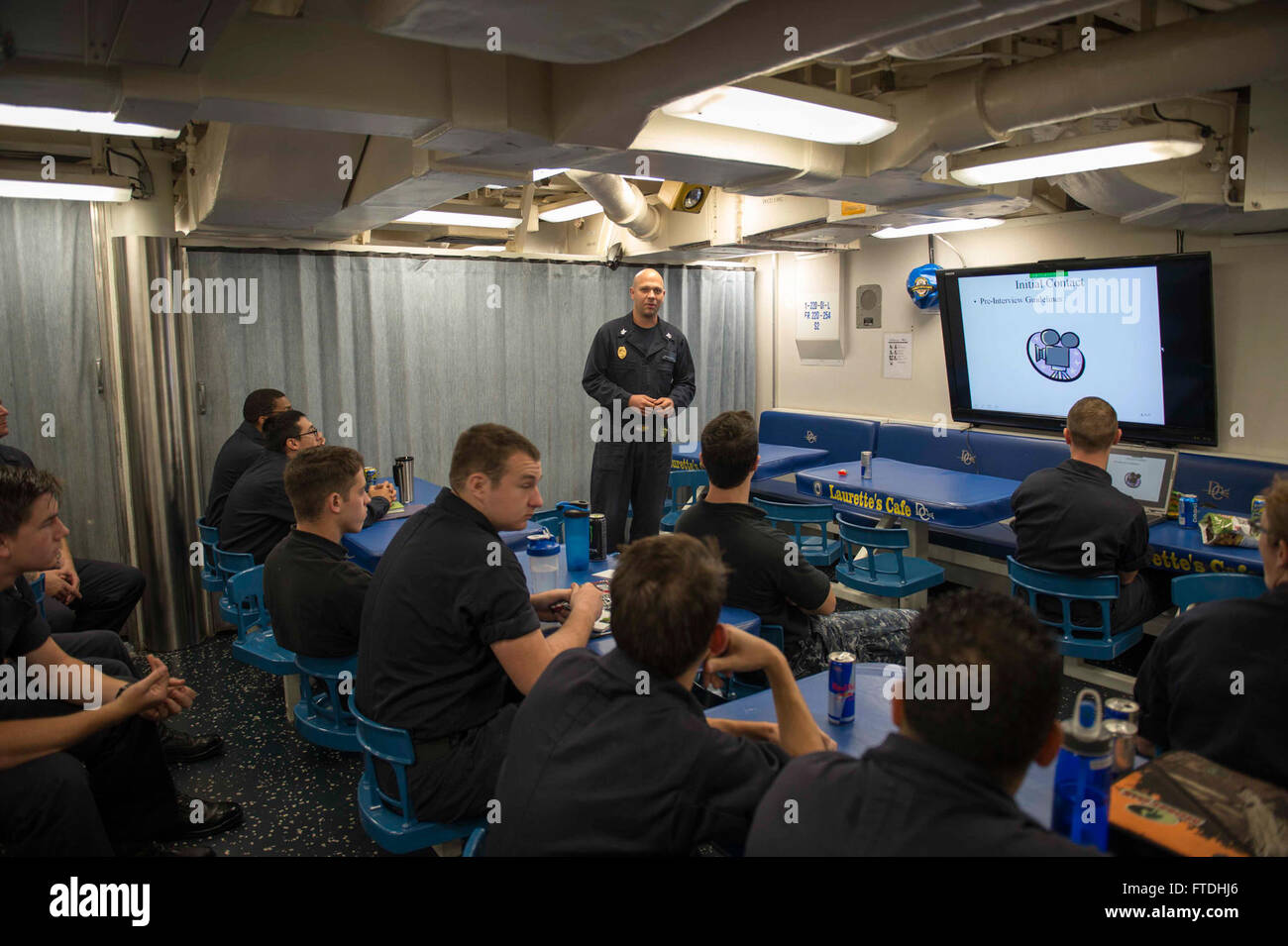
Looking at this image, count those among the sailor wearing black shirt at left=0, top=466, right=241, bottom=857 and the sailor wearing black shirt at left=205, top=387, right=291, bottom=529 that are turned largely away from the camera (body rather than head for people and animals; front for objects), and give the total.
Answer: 0

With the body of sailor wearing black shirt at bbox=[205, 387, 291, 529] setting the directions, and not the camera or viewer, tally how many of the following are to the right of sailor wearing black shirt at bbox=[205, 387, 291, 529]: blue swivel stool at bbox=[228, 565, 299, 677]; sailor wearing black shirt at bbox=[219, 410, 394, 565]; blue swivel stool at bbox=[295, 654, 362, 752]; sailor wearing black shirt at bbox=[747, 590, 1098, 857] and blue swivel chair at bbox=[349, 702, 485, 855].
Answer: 5

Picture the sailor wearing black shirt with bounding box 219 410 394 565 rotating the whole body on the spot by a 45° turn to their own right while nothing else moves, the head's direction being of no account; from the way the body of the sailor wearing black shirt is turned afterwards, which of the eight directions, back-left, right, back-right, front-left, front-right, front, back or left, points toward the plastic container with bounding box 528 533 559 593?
front

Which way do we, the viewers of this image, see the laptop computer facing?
facing the viewer and to the left of the viewer

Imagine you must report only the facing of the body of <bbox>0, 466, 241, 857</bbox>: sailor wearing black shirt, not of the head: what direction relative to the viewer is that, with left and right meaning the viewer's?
facing to the right of the viewer

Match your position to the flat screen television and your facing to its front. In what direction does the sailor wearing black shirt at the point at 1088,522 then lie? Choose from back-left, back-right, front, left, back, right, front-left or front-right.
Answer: front-left

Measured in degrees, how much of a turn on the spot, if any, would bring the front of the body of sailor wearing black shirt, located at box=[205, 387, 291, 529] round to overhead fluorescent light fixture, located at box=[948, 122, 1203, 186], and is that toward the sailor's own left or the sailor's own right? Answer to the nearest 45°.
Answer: approximately 45° to the sailor's own right

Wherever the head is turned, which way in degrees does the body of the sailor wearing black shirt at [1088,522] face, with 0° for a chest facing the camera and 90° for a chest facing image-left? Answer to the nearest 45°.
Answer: approximately 180°

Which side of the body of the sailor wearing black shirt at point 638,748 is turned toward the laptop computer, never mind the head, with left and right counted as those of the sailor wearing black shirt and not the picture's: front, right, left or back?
front

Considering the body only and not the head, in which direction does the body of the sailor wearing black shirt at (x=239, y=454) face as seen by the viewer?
to the viewer's right

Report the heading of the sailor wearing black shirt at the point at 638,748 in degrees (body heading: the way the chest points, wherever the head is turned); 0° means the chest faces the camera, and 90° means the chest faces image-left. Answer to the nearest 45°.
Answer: approximately 225°

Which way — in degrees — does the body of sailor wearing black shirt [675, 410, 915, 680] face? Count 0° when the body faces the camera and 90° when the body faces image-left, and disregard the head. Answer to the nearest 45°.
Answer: approximately 225°

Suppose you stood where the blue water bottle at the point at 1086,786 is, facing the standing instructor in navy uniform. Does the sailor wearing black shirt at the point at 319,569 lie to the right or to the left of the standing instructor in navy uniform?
left

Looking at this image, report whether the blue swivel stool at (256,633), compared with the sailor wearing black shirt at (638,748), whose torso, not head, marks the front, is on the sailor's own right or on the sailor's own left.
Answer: on the sailor's own left

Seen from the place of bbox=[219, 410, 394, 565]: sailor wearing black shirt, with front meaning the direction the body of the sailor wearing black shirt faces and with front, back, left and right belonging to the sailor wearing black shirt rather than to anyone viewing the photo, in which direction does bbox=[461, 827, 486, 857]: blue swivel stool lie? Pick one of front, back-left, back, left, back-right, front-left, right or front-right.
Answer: right

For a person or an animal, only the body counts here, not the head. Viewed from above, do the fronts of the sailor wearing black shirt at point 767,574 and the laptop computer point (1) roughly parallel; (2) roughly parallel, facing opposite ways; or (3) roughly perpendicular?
roughly parallel, facing opposite ways
